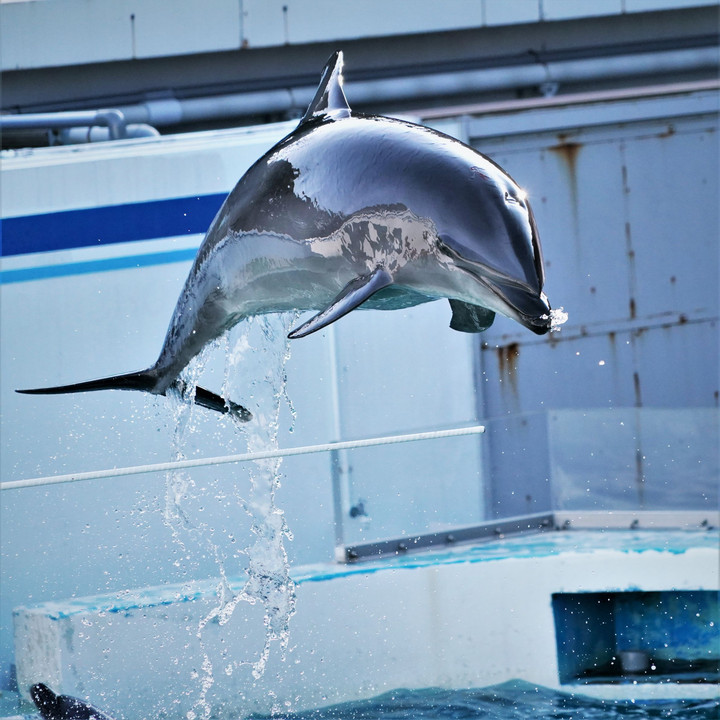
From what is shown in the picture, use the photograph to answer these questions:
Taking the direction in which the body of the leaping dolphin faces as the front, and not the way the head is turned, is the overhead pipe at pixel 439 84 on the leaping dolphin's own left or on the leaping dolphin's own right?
on the leaping dolphin's own left

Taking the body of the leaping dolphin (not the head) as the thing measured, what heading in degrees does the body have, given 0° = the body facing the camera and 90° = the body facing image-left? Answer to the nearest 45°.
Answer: approximately 315°

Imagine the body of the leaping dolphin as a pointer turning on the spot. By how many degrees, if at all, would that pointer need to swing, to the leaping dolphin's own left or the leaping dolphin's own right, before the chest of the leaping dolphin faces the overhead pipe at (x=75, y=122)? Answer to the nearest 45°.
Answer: approximately 135° to the leaping dolphin's own left

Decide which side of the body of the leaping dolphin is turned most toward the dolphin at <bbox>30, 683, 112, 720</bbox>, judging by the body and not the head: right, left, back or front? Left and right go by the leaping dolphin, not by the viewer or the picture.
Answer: back

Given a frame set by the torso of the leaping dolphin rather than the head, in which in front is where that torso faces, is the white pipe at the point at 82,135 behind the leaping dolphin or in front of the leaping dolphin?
behind

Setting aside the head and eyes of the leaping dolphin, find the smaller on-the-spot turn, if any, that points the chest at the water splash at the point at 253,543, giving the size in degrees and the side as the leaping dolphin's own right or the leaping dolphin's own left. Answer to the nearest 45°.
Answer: approximately 135° to the leaping dolphin's own left
